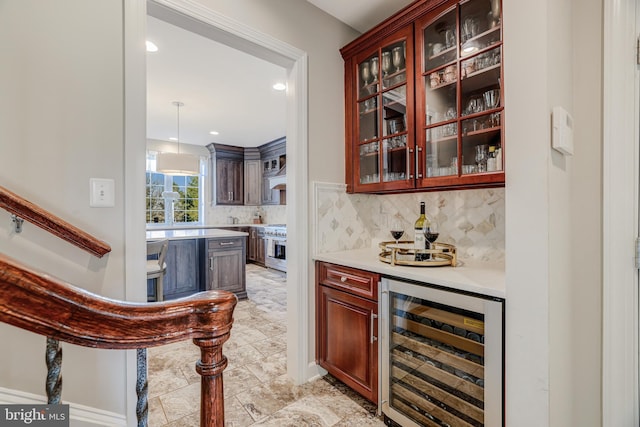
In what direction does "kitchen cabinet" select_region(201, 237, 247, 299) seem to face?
toward the camera

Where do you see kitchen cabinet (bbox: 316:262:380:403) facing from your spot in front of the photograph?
facing the viewer and to the left of the viewer

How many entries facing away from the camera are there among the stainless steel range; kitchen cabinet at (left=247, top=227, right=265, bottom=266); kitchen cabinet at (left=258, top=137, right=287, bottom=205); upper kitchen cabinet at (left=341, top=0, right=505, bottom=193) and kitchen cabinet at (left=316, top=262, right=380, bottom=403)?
0

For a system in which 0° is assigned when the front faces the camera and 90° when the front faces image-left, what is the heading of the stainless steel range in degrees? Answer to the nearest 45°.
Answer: approximately 45°

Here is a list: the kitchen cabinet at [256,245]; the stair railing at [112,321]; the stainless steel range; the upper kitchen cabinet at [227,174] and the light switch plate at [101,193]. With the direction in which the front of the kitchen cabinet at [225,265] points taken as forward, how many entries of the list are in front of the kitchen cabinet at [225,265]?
2

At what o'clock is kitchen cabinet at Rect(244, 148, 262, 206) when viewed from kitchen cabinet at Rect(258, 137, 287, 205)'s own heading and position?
kitchen cabinet at Rect(244, 148, 262, 206) is roughly at 3 o'clock from kitchen cabinet at Rect(258, 137, 287, 205).

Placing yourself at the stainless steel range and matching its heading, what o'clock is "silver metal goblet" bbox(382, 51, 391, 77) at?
The silver metal goblet is roughly at 10 o'clock from the stainless steel range.

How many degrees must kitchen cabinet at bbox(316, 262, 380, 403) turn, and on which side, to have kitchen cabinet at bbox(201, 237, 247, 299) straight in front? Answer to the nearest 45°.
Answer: approximately 90° to its right

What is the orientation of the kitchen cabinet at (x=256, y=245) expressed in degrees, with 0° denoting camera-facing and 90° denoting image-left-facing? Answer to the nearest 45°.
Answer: approximately 45°

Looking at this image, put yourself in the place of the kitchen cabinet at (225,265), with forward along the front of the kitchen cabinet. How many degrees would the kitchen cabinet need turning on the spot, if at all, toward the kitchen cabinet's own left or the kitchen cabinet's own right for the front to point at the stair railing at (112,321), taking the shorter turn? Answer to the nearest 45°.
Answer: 0° — it already faces it

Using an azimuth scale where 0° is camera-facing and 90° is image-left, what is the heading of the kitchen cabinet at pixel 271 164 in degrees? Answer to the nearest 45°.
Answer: approximately 45°

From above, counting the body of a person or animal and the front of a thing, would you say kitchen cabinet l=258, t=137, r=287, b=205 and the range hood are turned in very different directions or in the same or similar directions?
same or similar directions
